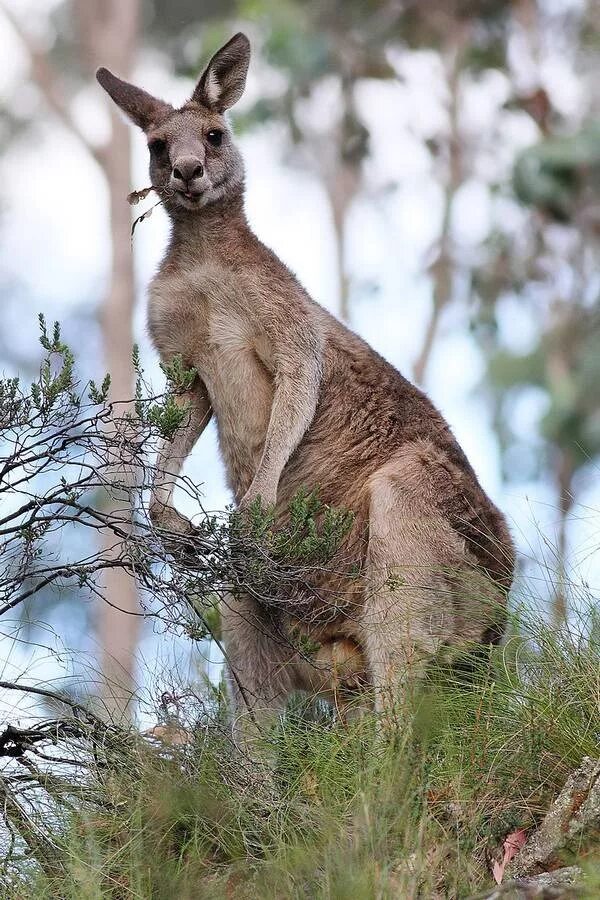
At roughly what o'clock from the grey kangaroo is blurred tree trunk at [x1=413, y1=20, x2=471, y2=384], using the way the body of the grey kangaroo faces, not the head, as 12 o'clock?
The blurred tree trunk is roughly at 5 o'clock from the grey kangaroo.

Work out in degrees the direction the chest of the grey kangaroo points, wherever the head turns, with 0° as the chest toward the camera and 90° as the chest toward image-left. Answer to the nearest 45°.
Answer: approximately 45°

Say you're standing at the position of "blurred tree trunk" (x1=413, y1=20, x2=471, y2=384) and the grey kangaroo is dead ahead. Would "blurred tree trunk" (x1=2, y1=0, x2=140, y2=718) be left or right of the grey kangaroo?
right
